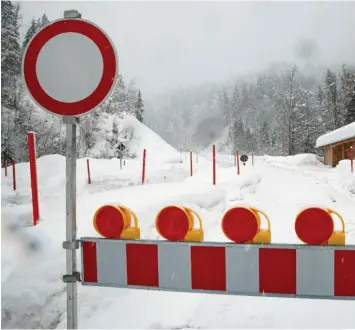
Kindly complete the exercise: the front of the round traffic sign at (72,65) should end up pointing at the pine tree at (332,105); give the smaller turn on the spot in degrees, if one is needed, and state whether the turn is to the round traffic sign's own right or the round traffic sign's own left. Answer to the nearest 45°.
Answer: approximately 135° to the round traffic sign's own left

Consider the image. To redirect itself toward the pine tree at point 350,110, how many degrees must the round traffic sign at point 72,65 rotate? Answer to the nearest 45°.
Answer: approximately 135° to its left

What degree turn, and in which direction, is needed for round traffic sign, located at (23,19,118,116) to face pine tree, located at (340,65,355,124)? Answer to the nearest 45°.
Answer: approximately 135° to its left

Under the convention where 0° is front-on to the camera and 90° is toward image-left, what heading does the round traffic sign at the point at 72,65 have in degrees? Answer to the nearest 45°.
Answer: approximately 0°

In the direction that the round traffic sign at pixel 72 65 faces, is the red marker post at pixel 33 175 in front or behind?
behind

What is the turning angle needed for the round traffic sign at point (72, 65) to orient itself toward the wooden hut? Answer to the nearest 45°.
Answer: approximately 135° to its left
